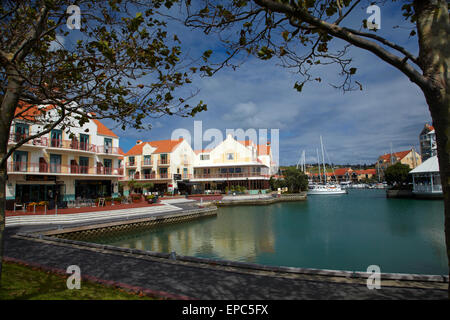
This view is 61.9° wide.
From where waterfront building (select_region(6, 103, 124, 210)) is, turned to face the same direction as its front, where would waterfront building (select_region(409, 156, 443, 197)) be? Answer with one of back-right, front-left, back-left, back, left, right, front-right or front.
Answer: front-left

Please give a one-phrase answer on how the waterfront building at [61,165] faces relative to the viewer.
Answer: facing the viewer and to the right of the viewer
